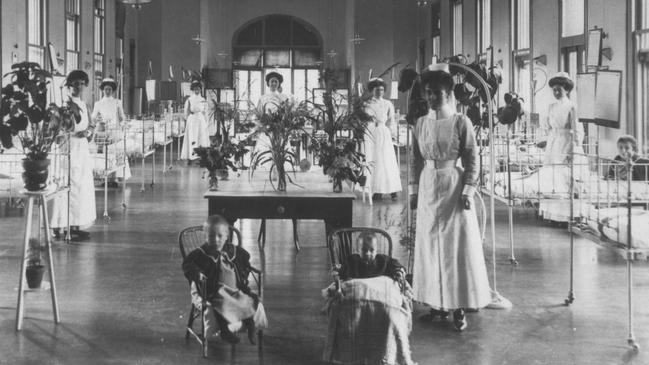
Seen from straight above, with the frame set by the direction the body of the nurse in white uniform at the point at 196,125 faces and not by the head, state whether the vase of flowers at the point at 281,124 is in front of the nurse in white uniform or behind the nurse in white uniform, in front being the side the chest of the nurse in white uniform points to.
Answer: in front

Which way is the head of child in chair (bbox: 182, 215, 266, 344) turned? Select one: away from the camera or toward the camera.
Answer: toward the camera

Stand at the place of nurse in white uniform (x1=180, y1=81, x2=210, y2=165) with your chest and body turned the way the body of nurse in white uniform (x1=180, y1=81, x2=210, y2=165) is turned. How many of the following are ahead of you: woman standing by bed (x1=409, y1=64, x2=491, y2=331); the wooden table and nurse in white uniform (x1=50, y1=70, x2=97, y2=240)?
3

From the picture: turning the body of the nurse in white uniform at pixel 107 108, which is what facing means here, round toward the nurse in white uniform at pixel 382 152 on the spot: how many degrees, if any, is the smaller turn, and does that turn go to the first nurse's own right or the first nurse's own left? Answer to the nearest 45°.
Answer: approximately 90° to the first nurse's own left

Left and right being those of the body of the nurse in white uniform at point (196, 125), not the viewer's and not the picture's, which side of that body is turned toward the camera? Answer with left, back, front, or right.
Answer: front

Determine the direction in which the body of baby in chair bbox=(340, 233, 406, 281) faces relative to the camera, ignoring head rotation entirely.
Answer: toward the camera

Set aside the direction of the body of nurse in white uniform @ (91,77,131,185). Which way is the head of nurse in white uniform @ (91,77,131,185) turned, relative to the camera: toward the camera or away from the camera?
toward the camera

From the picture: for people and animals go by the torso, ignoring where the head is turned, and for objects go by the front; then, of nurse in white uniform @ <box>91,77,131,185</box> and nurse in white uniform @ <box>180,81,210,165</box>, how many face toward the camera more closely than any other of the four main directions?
2

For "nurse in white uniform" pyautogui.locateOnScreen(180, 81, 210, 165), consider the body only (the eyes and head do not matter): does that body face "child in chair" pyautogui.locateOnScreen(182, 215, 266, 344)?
yes

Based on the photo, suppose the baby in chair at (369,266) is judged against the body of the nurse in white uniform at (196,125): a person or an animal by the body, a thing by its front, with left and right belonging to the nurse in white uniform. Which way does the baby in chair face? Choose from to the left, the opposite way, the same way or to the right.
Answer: the same way

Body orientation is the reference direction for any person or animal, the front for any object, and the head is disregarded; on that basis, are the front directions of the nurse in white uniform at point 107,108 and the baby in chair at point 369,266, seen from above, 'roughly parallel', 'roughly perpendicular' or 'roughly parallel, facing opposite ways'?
roughly parallel

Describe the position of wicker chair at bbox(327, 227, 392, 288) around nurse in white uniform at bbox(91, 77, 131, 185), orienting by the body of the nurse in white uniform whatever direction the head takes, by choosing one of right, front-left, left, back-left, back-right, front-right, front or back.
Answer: front

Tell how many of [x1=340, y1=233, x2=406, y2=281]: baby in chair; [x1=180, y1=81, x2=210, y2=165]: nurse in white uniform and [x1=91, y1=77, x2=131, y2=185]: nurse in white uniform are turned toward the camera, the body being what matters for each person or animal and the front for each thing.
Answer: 3

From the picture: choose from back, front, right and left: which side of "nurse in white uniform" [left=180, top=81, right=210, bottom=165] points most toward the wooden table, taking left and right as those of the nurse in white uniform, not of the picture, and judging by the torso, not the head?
front

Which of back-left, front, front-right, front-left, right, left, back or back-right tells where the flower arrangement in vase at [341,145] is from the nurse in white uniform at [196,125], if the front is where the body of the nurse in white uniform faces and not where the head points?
front

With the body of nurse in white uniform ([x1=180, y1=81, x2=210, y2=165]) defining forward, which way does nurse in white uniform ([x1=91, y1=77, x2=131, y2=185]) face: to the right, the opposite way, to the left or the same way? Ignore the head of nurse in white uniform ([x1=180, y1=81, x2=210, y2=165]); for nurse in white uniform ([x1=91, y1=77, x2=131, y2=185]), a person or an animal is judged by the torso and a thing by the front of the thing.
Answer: the same way
